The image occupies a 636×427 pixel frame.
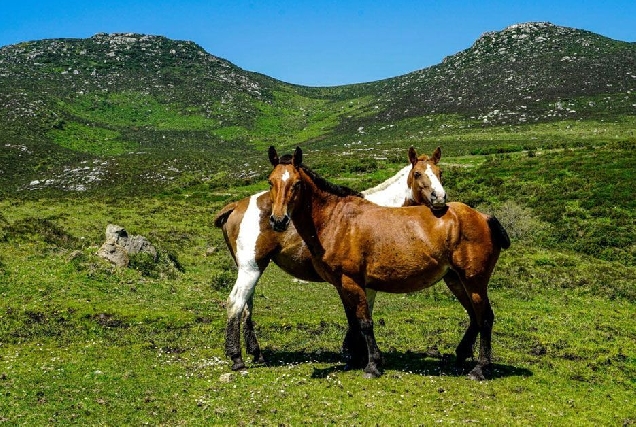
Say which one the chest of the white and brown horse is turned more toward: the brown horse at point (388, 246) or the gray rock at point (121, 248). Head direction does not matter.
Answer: the brown horse

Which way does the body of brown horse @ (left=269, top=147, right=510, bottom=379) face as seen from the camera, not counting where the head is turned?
to the viewer's left

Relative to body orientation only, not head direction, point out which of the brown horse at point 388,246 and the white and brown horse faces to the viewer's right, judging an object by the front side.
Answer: the white and brown horse

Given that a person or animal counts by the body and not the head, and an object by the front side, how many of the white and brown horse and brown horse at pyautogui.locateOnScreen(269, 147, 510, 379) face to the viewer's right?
1

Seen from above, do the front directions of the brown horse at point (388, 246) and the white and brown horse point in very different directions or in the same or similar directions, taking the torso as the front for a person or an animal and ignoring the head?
very different directions

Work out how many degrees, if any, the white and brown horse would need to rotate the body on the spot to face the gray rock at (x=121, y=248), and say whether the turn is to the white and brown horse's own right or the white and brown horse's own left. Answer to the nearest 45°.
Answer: approximately 135° to the white and brown horse's own left

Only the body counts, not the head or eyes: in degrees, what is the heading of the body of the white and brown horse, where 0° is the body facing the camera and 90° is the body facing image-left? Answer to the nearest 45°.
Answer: approximately 270°

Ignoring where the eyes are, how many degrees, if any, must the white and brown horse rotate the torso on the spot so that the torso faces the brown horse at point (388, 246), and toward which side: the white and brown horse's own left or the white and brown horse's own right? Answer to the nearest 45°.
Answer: approximately 45° to the white and brown horse's own right
